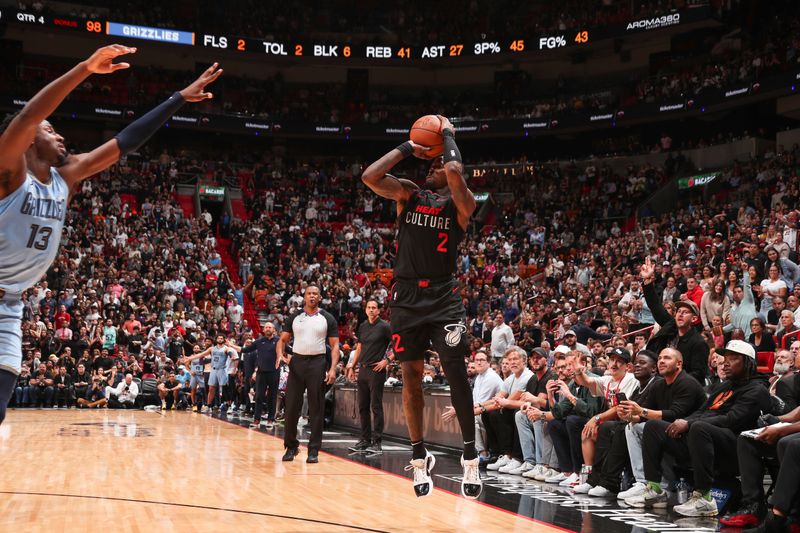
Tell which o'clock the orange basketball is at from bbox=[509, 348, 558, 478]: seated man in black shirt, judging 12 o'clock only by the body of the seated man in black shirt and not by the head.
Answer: The orange basketball is roughly at 11 o'clock from the seated man in black shirt.

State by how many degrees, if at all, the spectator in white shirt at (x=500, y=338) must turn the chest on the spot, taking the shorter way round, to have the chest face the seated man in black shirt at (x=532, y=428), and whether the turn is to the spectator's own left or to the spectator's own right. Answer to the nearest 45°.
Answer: approximately 45° to the spectator's own left

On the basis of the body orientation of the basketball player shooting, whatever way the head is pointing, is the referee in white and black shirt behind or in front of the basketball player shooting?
behind

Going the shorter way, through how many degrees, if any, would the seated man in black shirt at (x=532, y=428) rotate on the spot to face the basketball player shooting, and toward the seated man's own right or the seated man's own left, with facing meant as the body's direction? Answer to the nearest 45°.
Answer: approximately 45° to the seated man's own left

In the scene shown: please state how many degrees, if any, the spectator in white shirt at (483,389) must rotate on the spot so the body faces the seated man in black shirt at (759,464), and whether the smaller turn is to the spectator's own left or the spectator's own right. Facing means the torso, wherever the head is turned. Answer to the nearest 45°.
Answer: approximately 90° to the spectator's own left

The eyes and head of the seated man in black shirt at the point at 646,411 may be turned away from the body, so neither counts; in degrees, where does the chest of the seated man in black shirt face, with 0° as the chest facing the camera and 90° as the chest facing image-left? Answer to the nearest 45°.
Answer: approximately 45°

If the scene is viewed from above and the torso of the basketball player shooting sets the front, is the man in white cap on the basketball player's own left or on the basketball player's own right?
on the basketball player's own left

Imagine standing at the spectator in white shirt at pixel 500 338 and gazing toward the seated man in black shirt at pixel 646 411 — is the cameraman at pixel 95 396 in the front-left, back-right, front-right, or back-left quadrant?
back-right
